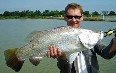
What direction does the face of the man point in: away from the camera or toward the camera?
toward the camera

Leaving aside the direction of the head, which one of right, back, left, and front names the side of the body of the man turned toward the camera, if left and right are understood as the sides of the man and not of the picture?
front
